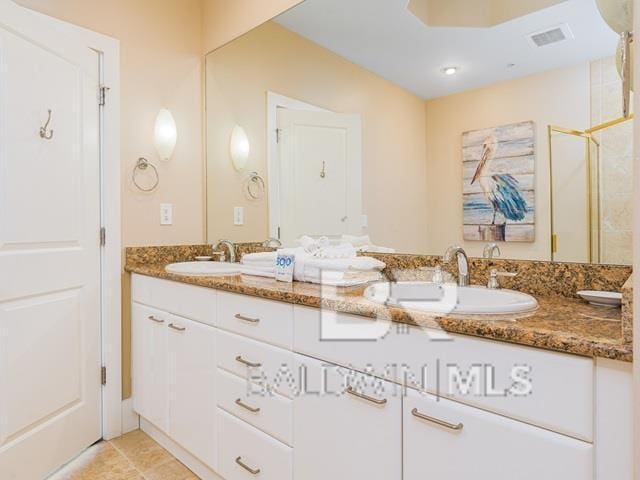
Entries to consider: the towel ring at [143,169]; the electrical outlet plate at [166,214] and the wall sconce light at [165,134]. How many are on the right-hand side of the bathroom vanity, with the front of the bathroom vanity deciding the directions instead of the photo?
3

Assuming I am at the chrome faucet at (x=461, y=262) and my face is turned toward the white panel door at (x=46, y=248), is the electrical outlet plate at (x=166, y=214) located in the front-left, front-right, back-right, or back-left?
front-right

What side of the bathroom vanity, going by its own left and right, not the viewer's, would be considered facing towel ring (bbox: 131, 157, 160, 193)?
right

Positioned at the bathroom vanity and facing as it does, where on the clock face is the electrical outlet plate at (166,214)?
The electrical outlet plate is roughly at 3 o'clock from the bathroom vanity.

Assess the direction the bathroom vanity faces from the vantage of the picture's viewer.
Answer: facing the viewer and to the left of the viewer

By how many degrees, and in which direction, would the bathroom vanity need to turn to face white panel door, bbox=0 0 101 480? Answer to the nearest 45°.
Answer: approximately 45° to its right

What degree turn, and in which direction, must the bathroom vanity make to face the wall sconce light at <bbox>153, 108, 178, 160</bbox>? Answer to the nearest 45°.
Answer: approximately 90° to its right
